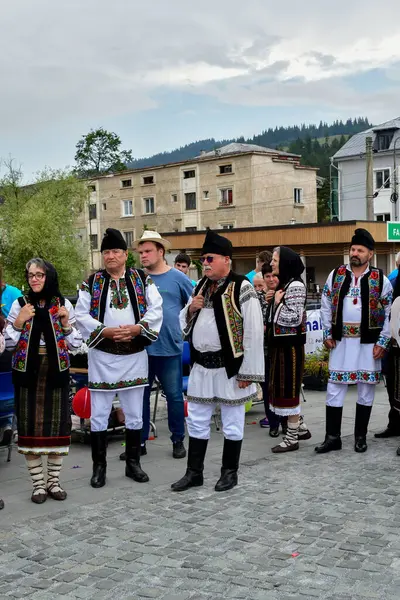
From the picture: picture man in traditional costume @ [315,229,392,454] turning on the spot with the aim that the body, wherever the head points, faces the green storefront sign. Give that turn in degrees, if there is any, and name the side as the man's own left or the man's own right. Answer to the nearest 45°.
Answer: approximately 180°

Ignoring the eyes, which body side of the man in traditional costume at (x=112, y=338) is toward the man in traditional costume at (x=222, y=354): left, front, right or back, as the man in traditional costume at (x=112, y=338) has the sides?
left

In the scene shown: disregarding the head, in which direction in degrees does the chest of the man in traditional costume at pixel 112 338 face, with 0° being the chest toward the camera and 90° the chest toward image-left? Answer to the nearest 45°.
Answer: approximately 0°
